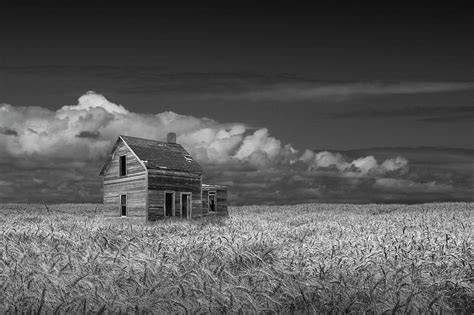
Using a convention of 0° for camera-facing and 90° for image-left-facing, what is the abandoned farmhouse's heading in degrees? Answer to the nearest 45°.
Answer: approximately 315°
